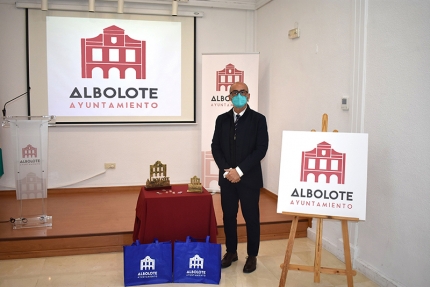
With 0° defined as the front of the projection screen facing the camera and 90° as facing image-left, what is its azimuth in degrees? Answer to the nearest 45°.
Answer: approximately 0°

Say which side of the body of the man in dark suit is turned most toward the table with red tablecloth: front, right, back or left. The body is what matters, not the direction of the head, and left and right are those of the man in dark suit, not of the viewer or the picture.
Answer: right

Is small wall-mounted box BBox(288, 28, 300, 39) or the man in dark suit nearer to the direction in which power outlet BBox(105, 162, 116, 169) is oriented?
the man in dark suit

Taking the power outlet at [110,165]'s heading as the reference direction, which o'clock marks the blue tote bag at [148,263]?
The blue tote bag is roughly at 12 o'clock from the power outlet.

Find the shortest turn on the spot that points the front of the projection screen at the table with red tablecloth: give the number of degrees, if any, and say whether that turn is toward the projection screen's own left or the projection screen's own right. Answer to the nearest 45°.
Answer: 0° — it already faces it

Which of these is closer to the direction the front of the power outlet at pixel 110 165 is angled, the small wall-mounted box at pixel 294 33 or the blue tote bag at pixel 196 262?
the blue tote bag

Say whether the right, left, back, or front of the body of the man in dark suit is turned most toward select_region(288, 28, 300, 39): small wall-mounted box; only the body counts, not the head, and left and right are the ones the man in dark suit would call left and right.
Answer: back

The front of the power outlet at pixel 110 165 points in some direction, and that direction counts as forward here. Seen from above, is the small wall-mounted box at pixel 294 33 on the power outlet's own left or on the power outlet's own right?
on the power outlet's own left

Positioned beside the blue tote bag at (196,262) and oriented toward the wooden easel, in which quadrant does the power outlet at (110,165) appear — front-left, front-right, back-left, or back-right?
back-left

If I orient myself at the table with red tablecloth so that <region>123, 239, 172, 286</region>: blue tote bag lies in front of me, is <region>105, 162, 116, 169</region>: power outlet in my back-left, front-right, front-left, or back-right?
back-right

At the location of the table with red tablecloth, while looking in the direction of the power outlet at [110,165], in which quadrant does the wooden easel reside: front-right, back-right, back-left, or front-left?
back-right
